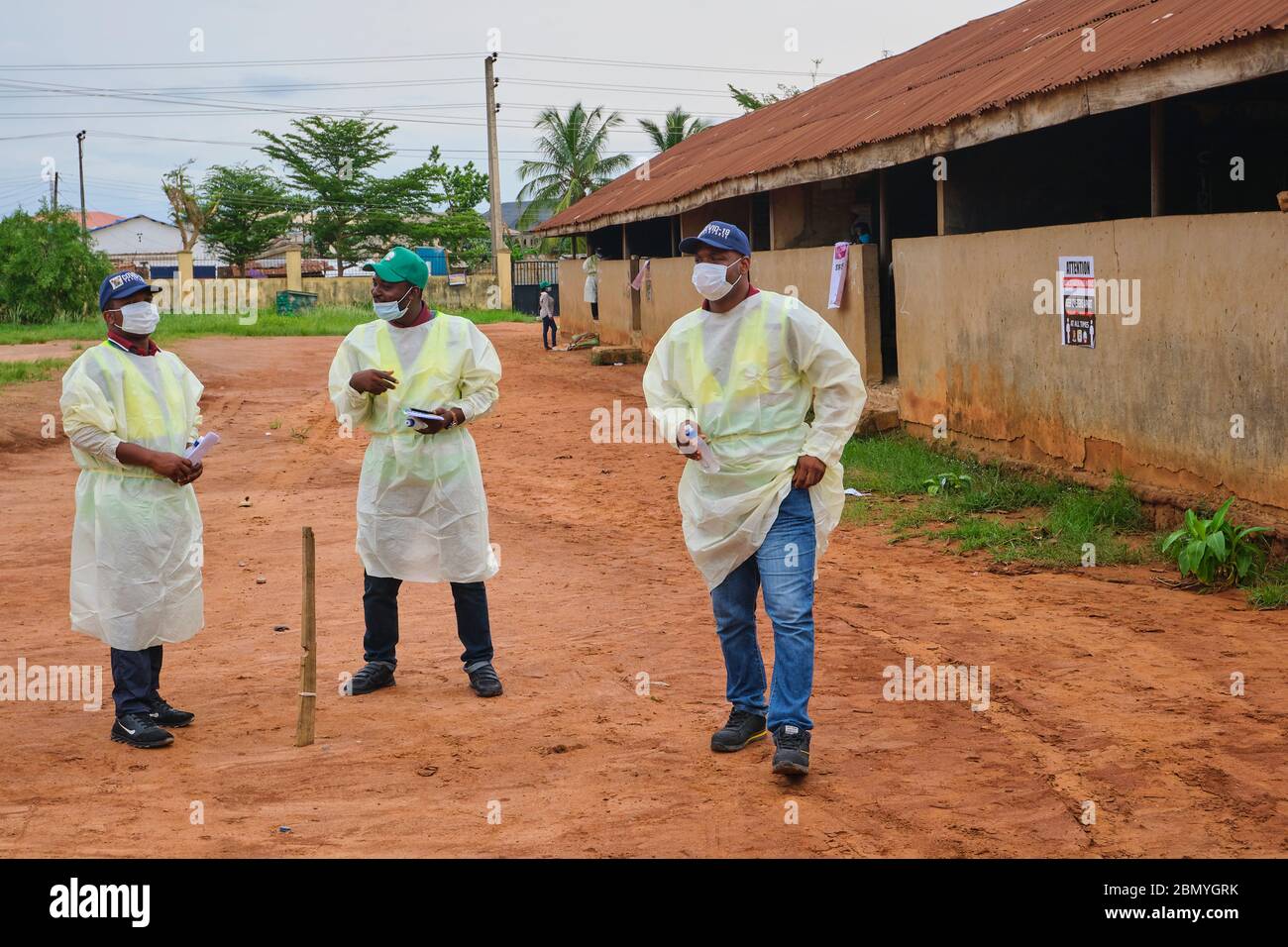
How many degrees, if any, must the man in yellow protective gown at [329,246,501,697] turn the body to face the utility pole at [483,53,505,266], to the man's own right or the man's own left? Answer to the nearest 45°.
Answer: approximately 180°

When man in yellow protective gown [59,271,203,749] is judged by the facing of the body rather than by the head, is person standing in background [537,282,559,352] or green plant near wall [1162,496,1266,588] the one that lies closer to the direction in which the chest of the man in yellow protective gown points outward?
the green plant near wall

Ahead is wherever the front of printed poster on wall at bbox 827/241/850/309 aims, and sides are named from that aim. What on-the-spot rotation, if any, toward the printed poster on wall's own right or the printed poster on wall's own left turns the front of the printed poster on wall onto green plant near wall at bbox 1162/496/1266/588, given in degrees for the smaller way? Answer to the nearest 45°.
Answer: approximately 45° to the printed poster on wall's own left

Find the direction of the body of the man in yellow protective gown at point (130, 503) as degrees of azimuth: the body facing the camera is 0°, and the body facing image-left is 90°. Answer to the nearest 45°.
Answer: approximately 315°

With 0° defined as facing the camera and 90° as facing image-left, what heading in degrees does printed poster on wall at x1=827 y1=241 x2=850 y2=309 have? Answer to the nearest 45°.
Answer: approximately 45°

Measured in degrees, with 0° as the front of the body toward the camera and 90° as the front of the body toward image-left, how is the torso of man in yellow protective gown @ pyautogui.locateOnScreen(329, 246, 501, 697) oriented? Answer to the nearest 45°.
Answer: approximately 0°
